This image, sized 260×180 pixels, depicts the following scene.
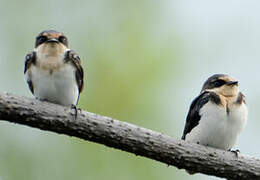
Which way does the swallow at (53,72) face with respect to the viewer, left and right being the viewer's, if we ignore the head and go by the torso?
facing the viewer

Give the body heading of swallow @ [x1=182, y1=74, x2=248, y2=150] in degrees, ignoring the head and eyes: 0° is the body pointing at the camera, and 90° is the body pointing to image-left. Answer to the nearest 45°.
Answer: approximately 315°

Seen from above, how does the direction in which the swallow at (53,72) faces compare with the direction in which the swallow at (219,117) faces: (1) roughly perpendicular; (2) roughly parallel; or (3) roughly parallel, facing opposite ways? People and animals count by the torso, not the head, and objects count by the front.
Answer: roughly parallel

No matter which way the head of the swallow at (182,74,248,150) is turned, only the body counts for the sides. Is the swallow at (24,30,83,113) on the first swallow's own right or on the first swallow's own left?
on the first swallow's own right

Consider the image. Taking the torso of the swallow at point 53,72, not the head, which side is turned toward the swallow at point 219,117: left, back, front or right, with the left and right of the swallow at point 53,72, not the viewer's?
left
